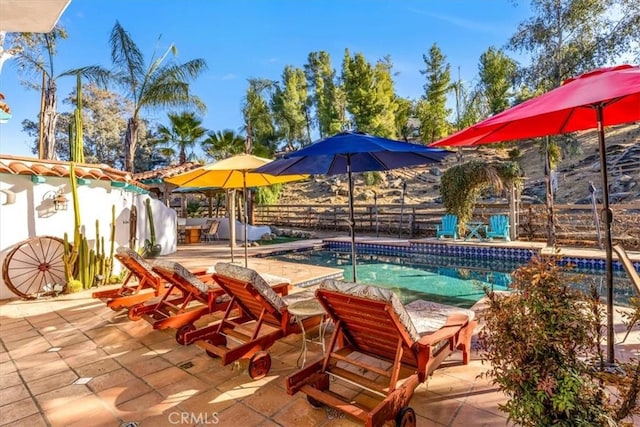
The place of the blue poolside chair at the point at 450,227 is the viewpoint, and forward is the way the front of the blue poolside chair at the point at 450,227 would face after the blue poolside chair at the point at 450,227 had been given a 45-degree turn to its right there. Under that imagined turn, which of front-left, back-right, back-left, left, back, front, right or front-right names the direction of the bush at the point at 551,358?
left

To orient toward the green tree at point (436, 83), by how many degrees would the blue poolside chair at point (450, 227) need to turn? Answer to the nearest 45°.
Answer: approximately 135° to its right

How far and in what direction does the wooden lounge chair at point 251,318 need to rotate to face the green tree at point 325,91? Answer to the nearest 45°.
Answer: approximately 45° to its left

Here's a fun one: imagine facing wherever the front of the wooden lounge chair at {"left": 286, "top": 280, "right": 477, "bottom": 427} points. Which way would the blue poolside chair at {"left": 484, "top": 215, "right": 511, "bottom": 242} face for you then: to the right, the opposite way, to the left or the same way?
the opposite way

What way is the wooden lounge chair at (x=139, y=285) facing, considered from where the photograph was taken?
facing away from the viewer and to the right of the viewer

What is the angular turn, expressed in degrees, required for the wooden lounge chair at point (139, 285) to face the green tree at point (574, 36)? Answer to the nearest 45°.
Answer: approximately 45° to its right

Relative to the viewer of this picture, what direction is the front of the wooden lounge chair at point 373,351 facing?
facing away from the viewer and to the right of the viewer

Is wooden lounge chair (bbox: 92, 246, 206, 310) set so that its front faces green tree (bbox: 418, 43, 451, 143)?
yes
